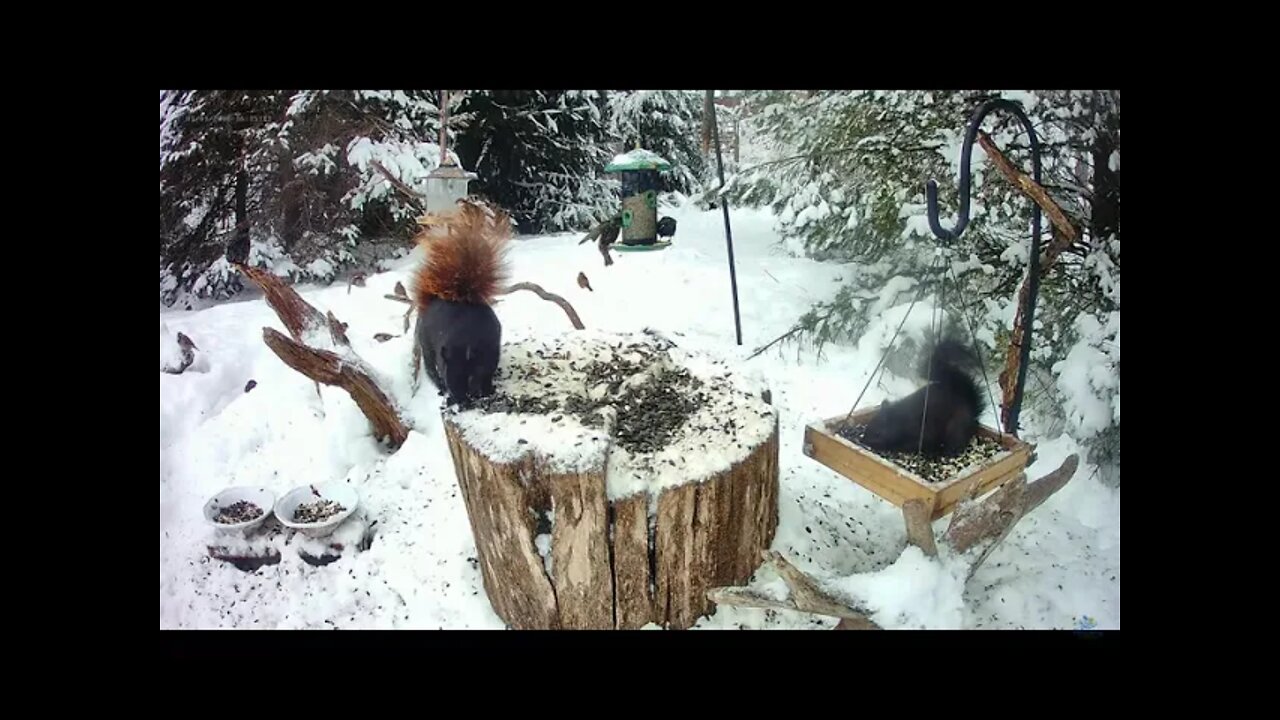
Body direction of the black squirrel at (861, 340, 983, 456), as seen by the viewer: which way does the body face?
to the viewer's left

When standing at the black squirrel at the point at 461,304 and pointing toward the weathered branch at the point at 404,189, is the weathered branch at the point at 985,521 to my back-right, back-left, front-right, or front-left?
back-right
